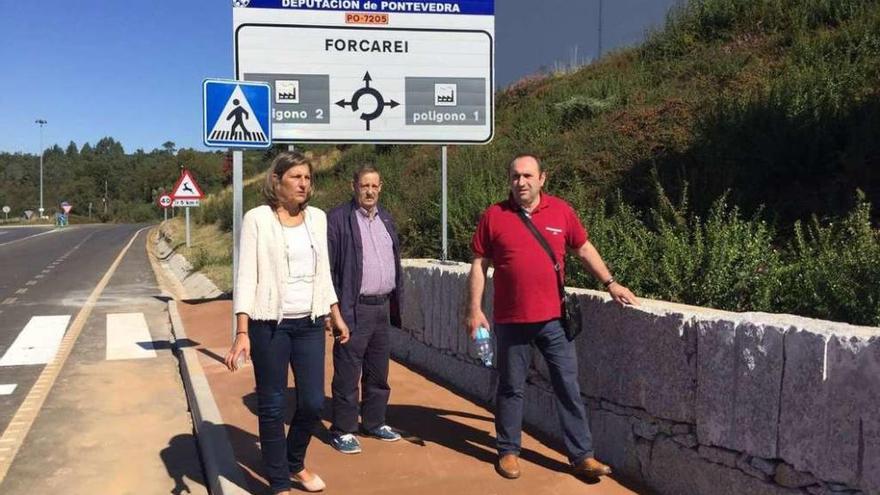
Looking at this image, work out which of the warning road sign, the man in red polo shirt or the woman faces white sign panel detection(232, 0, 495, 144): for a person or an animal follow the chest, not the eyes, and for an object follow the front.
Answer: the warning road sign

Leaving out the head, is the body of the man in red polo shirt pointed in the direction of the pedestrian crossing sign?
no

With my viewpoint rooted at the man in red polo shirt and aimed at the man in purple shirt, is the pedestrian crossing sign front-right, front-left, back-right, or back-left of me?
front-right

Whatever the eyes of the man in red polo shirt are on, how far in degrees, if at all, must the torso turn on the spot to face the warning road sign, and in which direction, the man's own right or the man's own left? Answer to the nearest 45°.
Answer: approximately 135° to the man's own right

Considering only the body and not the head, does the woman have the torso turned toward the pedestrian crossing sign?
no

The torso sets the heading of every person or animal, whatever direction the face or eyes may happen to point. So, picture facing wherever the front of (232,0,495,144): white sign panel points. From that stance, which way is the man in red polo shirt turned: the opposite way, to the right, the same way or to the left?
the same way

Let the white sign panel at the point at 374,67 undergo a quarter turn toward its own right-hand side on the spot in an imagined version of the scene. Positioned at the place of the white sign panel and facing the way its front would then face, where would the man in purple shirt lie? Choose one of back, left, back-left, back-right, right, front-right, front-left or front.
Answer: left

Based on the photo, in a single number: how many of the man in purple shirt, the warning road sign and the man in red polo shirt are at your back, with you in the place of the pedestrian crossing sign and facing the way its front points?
1

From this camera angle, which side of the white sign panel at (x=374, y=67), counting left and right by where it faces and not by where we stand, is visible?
front

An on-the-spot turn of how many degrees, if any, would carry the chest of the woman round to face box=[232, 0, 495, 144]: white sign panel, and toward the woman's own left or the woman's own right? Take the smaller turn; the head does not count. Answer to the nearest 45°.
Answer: approximately 135° to the woman's own left

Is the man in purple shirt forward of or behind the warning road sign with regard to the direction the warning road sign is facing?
forward

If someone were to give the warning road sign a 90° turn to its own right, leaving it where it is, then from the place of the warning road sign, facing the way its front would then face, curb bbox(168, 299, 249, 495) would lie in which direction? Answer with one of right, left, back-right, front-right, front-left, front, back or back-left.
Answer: left

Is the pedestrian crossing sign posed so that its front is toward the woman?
yes

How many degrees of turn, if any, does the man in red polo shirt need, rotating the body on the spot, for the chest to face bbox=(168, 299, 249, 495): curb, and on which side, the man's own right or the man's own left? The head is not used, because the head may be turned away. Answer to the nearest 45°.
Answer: approximately 90° to the man's own right

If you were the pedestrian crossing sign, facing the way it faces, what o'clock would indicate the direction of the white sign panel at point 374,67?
The white sign panel is roughly at 8 o'clock from the pedestrian crossing sign.

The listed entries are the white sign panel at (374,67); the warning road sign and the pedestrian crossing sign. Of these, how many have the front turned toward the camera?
3

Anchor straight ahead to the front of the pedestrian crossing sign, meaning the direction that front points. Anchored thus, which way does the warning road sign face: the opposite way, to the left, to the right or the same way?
the same way

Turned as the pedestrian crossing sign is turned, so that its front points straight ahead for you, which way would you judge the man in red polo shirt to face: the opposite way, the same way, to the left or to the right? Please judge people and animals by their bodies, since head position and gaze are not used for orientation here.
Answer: the same way
